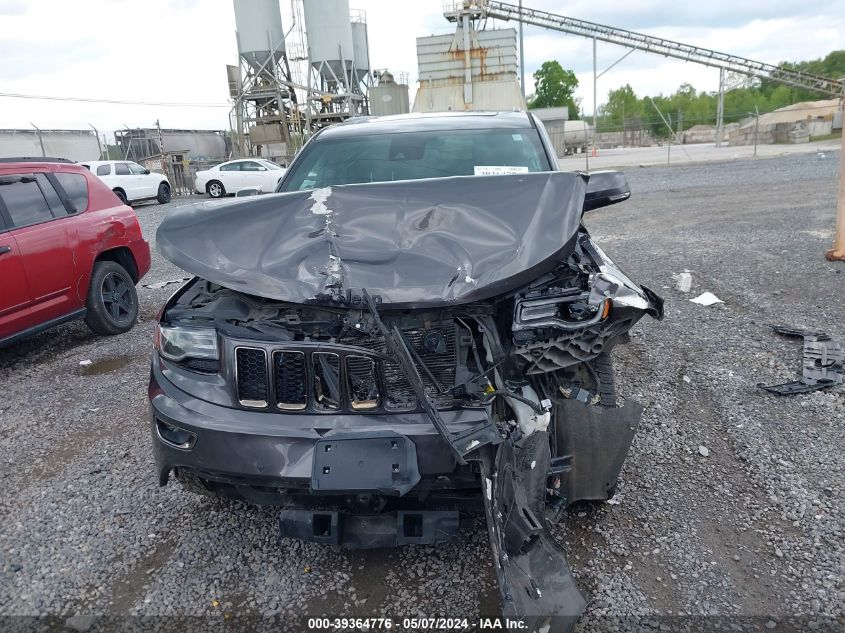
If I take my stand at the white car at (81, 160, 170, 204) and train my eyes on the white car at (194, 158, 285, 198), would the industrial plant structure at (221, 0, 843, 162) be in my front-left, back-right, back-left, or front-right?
front-left

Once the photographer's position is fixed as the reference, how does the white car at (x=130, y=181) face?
facing away from the viewer and to the right of the viewer

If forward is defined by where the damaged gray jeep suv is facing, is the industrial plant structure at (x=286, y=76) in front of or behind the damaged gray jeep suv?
behind

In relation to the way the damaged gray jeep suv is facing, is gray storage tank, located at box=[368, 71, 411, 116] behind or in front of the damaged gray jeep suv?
behind

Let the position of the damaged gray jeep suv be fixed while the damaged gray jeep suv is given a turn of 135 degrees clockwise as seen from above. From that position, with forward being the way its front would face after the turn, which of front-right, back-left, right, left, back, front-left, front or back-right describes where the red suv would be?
front

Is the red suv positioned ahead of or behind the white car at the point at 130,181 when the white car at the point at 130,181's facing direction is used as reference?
behind

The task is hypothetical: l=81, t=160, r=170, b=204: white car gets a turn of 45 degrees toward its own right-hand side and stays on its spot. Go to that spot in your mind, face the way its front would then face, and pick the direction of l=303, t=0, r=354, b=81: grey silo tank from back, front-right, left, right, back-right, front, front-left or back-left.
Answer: front-left

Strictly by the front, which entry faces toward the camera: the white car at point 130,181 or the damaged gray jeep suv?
the damaged gray jeep suv

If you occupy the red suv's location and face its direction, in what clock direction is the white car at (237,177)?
The white car is roughly at 5 o'clock from the red suv.

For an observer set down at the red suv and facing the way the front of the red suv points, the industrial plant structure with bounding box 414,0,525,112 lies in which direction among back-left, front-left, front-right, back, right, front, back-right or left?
back

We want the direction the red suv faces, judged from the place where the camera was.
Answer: facing the viewer and to the left of the viewer

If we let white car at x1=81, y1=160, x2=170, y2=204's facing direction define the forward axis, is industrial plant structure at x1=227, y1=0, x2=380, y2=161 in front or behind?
in front

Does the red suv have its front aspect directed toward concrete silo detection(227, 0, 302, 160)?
no

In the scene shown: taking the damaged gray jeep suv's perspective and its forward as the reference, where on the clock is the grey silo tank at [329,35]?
The grey silo tank is roughly at 6 o'clock from the damaged gray jeep suv.

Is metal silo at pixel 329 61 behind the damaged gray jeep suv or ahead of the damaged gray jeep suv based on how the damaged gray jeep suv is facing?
behind

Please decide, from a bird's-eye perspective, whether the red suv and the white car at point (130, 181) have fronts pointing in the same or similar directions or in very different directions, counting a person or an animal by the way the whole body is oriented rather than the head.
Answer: very different directions

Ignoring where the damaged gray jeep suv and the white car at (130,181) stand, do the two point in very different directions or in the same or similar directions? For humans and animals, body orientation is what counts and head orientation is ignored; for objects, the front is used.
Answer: very different directions

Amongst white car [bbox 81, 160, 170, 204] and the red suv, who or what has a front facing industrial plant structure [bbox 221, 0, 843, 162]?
the white car

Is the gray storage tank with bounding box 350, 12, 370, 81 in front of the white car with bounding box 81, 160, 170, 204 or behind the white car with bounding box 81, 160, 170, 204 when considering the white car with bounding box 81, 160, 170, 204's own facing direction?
in front

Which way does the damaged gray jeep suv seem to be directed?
toward the camera

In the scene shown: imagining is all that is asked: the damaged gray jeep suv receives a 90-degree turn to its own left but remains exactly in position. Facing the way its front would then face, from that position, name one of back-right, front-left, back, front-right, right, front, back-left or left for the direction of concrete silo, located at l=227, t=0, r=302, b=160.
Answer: left
